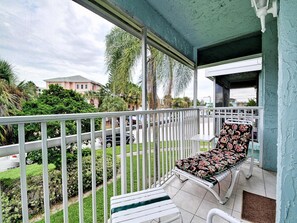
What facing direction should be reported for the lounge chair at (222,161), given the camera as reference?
facing the viewer and to the left of the viewer

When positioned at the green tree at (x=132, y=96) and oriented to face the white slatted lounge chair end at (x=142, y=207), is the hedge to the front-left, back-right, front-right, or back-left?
front-right

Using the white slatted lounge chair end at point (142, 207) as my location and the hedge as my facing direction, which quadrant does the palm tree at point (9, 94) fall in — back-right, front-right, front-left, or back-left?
front-left

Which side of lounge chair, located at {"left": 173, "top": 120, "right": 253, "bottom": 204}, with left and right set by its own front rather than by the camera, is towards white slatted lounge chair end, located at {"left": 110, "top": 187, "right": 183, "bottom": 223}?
front

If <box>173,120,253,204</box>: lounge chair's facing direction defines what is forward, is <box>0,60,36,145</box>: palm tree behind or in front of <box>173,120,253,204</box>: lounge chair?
in front

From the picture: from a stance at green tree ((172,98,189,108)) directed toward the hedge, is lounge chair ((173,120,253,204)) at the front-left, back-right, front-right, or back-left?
front-left

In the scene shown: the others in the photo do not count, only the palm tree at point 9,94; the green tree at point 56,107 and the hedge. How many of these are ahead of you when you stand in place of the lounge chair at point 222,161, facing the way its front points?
3
